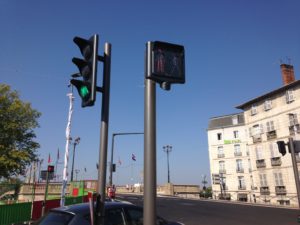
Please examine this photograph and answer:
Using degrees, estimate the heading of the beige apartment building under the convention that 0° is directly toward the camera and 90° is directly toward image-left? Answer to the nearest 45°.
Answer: approximately 45°

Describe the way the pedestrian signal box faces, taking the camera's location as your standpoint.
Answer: facing the viewer and to the right of the viewer

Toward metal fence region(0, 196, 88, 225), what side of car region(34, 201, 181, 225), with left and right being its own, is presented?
left

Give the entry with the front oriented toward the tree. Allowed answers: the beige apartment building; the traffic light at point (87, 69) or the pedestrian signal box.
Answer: the beige apartment building

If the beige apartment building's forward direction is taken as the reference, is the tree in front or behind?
in front

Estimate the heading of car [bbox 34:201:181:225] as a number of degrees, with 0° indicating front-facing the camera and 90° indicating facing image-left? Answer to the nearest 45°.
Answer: approximately 225°

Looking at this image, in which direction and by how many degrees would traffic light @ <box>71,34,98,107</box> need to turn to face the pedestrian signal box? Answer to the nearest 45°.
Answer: approximately 90° to its left

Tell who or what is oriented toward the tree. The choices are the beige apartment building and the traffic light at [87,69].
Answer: the beige apartment building

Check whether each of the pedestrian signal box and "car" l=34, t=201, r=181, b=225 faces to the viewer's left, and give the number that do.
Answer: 0

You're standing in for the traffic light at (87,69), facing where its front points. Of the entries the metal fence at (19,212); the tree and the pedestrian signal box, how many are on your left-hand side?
1
